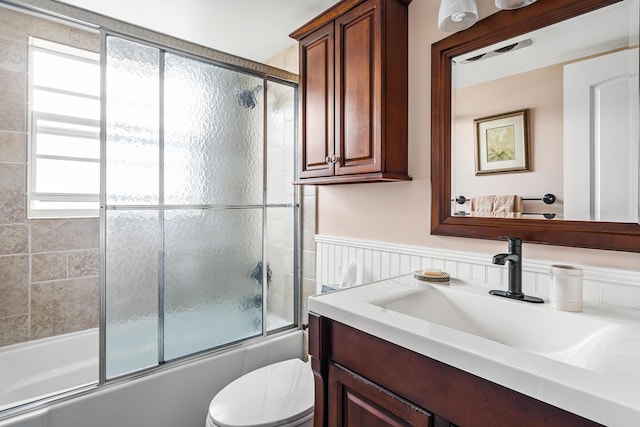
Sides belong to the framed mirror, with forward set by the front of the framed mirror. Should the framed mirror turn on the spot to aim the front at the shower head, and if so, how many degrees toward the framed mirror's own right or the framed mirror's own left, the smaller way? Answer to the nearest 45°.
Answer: approximately 45° to the framed mirror's own right

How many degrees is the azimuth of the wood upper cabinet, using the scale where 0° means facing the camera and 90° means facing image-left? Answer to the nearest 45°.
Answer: approximately 45°

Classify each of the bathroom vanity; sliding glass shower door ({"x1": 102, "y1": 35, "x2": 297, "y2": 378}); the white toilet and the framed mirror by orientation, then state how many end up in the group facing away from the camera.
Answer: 0

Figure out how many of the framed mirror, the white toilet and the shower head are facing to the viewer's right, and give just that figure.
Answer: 0

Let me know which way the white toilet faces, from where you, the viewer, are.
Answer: facing the viewer and to the left of the viewer

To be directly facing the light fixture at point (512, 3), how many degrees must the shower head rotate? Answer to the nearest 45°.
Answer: approximately 90° to its left

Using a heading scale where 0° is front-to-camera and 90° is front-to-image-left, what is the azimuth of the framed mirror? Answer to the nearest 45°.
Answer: approximately 45°

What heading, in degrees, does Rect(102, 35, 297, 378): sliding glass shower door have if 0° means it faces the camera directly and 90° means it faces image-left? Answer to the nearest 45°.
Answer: approximately 315°

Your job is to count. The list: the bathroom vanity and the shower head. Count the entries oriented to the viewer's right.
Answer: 0
